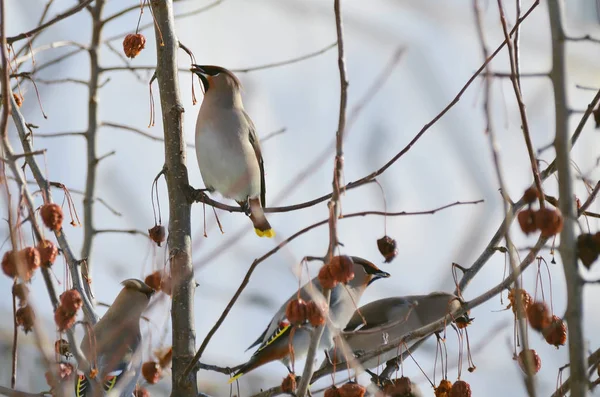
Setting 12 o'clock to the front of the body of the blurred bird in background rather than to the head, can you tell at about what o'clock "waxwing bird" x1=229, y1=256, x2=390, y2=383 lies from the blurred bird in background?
The waxwing bird is roughly at 1 o'clock from the blurred bird in background.

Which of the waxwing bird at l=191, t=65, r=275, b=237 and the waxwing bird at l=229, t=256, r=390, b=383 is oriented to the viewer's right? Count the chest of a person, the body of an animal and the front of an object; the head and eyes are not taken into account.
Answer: the waxwing bird at l=229, t=256, r=390, b=383

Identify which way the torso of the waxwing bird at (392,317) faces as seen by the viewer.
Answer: to the viewer's right

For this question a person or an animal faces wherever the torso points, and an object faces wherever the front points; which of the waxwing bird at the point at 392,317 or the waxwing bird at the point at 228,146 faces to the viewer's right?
the waxwing bird at the point at 392,317

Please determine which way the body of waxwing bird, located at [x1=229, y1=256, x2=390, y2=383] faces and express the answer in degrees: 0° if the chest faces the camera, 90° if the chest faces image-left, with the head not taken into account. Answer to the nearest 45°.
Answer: approximately 270°

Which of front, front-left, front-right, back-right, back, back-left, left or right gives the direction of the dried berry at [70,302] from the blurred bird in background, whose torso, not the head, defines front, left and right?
back-left

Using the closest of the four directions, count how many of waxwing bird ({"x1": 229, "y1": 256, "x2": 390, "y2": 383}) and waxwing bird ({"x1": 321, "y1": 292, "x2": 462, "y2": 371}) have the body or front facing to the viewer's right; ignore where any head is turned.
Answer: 2

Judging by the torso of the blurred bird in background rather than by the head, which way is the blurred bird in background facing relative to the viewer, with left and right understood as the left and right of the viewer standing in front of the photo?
facing away from the viewer and to the right of the viewer
